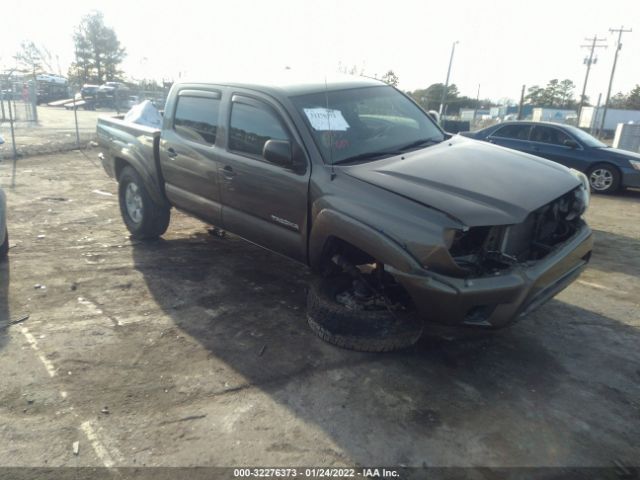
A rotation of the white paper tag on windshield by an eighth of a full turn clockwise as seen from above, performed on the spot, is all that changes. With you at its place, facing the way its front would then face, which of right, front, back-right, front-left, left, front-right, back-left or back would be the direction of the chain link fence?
back-right

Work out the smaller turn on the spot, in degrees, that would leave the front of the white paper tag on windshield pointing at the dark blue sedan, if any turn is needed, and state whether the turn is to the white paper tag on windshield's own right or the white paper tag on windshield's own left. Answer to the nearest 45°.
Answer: approximately 90° to the white paper tag on windshield's own left

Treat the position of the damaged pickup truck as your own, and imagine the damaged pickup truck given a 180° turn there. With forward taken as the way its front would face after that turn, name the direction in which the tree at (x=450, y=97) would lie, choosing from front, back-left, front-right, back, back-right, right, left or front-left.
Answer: front-right

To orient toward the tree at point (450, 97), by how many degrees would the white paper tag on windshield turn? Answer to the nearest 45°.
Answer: approximately 135° to its left

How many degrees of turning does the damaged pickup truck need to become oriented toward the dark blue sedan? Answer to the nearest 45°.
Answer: approximately 90° to its left

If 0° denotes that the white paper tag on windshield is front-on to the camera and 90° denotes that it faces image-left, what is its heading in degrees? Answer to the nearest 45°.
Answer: approximately 315°

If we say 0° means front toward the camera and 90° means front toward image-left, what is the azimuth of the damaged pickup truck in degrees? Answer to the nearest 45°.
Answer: approximately 315°
